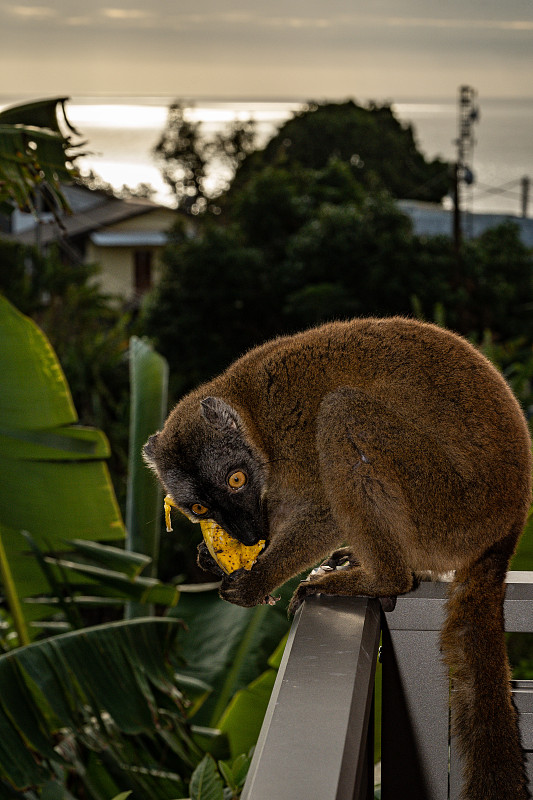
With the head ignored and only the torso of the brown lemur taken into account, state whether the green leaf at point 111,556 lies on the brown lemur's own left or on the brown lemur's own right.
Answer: on the brown lemur's own right

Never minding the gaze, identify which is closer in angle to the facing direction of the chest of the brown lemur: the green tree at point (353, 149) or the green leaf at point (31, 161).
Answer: the green leaf

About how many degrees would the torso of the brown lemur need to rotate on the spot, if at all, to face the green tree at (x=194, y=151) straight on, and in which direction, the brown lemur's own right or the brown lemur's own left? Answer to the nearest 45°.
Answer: approximately 90° to the brown lemur's own right

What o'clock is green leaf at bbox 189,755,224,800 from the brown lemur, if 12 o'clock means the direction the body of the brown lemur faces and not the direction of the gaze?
The green leaf is roughly at 10 o'clock from the brown lemur.

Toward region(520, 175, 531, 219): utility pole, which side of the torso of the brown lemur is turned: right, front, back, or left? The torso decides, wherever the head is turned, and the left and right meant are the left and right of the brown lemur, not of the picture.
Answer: right

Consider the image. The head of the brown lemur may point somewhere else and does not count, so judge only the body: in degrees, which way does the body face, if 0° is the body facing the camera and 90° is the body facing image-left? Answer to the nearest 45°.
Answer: approximately 90°

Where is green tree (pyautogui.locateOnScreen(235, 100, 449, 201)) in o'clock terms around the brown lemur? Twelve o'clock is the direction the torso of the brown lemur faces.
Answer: The green tree is roughly at 3 o'clock from the brown lemur.
